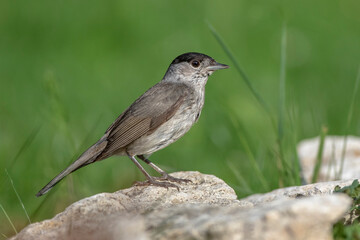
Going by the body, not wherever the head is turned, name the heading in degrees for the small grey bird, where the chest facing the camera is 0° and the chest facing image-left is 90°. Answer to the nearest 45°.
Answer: approximately 270°

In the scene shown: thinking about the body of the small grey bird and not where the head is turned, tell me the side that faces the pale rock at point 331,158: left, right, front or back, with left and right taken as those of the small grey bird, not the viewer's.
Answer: front

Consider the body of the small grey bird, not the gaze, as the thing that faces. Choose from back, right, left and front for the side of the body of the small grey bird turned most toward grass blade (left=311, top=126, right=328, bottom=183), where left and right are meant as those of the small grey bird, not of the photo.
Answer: front

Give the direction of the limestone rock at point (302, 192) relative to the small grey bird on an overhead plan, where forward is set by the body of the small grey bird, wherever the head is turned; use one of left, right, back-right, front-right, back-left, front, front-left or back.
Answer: front-right
